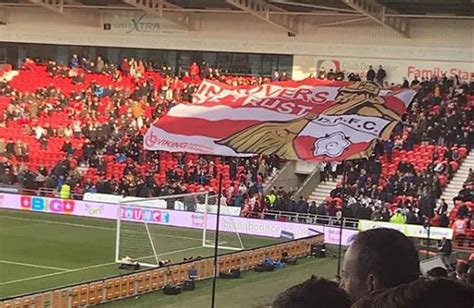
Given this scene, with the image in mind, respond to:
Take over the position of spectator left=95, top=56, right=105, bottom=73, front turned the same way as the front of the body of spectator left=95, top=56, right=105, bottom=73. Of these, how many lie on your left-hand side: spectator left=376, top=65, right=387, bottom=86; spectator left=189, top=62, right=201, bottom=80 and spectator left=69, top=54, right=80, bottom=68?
2

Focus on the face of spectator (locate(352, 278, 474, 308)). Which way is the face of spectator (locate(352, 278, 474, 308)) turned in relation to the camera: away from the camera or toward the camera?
away from the camera

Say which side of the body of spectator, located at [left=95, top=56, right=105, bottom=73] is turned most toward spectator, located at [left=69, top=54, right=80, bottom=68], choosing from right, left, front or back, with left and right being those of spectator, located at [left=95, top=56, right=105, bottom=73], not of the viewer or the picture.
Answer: right

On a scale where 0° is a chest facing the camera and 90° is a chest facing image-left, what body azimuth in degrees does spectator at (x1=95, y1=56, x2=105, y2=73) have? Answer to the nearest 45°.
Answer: approximately 45°

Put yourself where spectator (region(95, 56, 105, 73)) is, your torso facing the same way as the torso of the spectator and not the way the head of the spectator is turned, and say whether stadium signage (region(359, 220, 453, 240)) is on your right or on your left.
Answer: on your left

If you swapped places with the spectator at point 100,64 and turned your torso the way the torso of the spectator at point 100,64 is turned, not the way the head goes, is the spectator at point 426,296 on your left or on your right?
on your left

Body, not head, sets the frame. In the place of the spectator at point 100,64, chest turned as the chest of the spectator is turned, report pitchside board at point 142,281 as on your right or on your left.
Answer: on your left

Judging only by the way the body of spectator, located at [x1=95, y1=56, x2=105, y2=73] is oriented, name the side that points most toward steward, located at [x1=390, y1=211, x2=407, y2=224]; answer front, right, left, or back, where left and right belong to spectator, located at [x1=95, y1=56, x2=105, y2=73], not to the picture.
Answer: left

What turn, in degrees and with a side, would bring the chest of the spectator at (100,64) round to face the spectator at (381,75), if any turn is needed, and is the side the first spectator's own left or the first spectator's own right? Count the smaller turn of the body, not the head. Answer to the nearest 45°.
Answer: approximately 90° to the first spectator's own left

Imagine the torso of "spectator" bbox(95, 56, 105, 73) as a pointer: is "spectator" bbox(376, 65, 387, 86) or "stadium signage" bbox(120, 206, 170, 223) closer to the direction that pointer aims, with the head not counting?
the stadium signage
